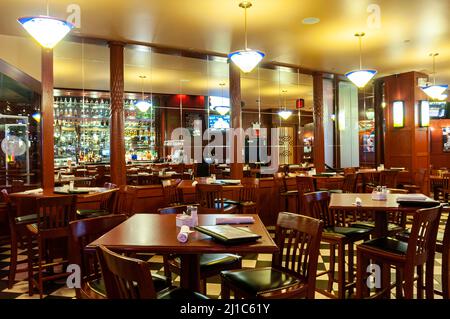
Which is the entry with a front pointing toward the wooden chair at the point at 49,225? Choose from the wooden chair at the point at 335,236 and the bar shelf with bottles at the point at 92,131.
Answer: the bar shelf with bottles

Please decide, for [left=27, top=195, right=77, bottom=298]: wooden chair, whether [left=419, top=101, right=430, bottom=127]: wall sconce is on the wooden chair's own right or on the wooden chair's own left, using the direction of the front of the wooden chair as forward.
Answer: on the wooden chair's own right

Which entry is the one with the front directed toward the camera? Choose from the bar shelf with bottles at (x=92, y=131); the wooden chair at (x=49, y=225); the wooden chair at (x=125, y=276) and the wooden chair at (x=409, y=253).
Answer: the bar shelf with bottles

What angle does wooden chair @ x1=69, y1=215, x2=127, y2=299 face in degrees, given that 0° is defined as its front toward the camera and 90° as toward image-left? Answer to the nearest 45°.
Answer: approximately 315°

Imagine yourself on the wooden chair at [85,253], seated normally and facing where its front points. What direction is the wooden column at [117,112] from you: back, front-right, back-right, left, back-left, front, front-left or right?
back-left
